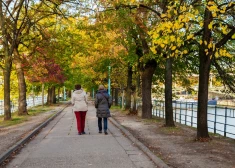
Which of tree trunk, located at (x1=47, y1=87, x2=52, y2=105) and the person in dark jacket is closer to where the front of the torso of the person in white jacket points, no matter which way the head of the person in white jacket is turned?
the tree trunk

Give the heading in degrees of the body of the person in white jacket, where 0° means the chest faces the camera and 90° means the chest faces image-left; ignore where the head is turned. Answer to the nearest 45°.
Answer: approximately 180°

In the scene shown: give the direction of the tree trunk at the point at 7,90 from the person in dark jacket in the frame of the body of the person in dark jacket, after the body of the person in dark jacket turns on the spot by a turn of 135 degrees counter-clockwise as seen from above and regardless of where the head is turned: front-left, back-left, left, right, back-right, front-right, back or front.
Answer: right

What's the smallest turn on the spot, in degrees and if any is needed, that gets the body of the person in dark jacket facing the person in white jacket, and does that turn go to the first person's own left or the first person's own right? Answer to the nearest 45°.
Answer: approximately 90° to the first person's own left

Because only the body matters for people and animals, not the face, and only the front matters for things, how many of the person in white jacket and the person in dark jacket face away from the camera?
2

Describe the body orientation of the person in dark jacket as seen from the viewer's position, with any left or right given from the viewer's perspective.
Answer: facing away from the viewer

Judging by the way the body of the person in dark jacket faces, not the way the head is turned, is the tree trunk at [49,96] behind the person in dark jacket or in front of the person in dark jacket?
in front

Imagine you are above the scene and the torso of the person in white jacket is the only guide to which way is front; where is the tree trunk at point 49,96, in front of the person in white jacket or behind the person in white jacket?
in front

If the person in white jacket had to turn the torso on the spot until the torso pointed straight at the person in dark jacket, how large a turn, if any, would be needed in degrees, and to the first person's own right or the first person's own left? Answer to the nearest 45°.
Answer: approximately 90° to the first person's own right
